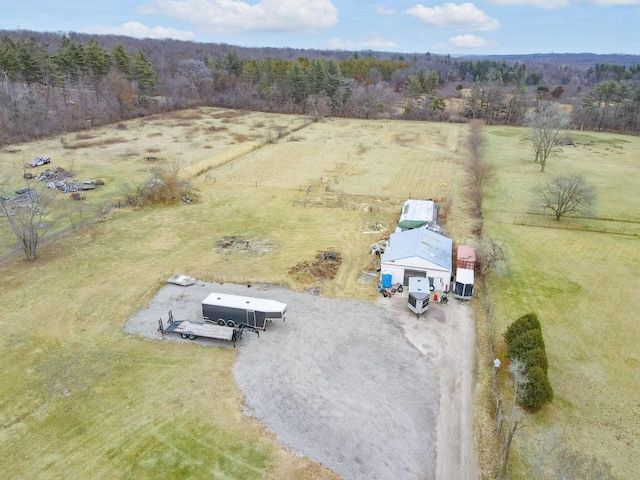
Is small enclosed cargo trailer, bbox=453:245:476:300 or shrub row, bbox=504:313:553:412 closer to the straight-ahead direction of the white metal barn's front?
the shrub row

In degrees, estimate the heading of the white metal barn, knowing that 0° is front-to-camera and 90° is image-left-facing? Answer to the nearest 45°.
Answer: approximately 0°

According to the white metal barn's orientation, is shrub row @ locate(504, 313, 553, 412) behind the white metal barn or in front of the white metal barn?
in front

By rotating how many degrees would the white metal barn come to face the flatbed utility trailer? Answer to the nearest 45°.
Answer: approximately 45° to its right

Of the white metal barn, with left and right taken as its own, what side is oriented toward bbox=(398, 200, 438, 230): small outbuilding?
back

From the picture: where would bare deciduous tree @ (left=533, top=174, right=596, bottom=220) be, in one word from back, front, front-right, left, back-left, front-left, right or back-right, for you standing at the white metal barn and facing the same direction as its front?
back-left

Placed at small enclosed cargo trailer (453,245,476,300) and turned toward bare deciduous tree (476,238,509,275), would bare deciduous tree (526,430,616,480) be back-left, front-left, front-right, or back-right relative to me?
back-right

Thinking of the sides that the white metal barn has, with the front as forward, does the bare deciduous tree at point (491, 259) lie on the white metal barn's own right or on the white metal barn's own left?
on the white metal barn's own left
